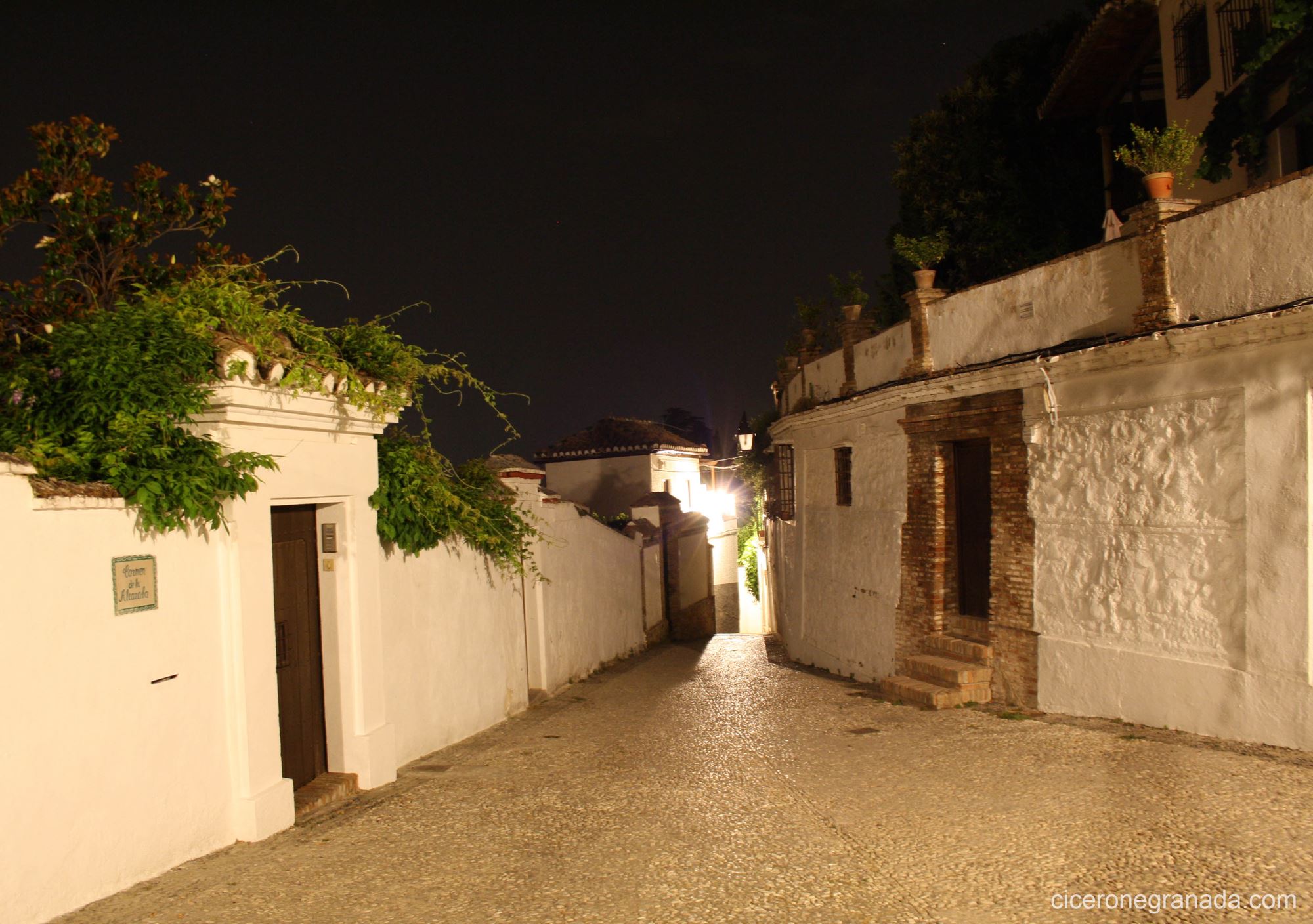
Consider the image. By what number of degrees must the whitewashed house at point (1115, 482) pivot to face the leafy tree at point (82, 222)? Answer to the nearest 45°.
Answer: approximately 45° to its right

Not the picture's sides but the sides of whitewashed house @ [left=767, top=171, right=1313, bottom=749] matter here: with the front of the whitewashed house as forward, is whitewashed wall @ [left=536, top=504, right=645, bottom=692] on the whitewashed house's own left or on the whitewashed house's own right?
on the whitewashed house's own right

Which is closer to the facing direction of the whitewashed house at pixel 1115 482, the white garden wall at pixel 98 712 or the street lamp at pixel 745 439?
the white garden wall

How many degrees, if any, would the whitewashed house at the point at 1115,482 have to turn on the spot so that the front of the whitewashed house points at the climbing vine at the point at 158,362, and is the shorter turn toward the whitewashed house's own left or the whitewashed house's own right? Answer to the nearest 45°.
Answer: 0° — it already faces it

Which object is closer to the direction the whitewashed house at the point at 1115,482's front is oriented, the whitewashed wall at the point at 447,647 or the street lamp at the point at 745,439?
the whitewashed wall

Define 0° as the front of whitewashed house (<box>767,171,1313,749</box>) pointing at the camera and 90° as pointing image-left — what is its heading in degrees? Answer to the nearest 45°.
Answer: approximately 45°

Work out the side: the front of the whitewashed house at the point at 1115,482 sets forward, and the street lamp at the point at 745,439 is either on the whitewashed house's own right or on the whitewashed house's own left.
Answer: on the whitewashed house's own right

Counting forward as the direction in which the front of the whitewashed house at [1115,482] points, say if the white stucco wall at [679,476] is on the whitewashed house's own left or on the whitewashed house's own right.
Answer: on the whitewashed house's own right

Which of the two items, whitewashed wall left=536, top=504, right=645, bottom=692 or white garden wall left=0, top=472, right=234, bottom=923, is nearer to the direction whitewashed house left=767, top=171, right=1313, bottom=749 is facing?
the white garden wall
